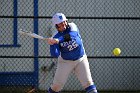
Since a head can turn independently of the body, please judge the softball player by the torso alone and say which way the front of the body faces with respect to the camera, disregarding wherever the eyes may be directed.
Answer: toward the camera
